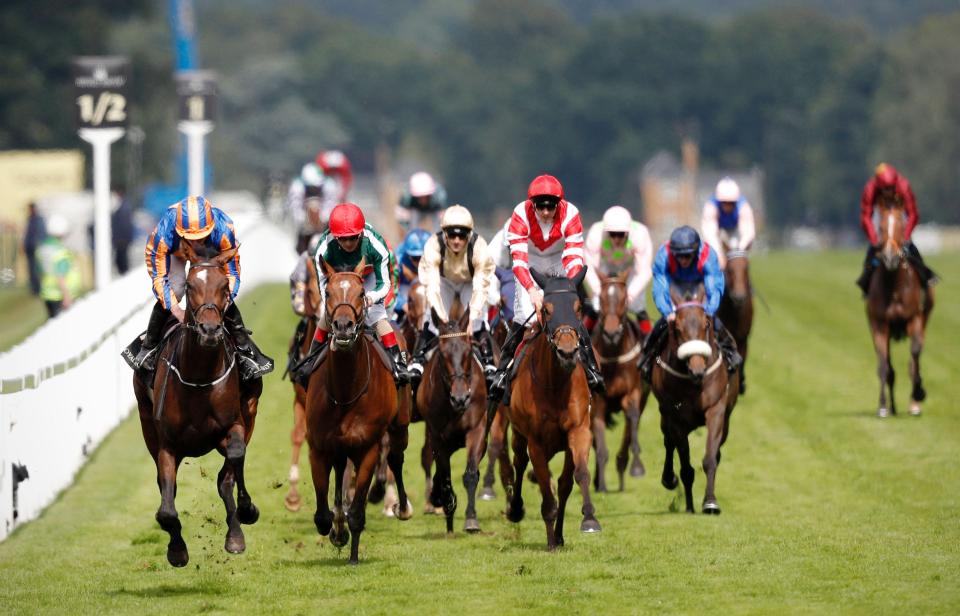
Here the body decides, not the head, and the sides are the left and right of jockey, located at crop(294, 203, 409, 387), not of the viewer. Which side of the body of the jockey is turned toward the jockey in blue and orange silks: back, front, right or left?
right

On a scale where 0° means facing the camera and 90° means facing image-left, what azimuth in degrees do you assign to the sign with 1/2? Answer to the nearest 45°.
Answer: approximately 0°

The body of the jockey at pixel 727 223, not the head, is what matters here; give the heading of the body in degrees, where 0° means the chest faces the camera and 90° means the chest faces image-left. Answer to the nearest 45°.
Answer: approximately 0°

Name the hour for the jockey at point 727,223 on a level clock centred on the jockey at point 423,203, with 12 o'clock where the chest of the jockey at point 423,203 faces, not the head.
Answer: the jockey at point 727,223 is roughly at 9 o'clock from the jockey at point 423,203.

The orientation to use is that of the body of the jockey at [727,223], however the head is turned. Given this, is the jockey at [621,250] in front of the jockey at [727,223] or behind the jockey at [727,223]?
in front

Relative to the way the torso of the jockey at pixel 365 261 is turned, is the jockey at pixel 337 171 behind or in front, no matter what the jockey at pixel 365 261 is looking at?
behind

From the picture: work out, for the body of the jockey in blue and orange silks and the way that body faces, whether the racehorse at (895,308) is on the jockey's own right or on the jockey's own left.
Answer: on the jockey's own left

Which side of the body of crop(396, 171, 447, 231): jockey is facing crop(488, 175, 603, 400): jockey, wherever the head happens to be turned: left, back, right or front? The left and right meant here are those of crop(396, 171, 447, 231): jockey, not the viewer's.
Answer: front

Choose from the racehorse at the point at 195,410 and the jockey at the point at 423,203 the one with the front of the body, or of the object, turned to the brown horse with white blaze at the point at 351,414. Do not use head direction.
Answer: the jockey

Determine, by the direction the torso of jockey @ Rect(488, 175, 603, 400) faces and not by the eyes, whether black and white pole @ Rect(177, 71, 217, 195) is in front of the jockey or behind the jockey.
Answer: behind

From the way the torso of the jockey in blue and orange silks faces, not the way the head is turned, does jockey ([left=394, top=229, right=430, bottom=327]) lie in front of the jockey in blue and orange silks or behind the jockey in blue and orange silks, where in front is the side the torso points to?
behind

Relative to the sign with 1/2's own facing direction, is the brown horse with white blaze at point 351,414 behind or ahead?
ahead

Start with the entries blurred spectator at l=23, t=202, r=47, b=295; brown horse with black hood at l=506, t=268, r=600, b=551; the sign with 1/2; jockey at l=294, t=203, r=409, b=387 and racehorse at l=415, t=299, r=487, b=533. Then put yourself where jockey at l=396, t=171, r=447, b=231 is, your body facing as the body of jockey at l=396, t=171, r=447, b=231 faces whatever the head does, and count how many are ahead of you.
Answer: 3
